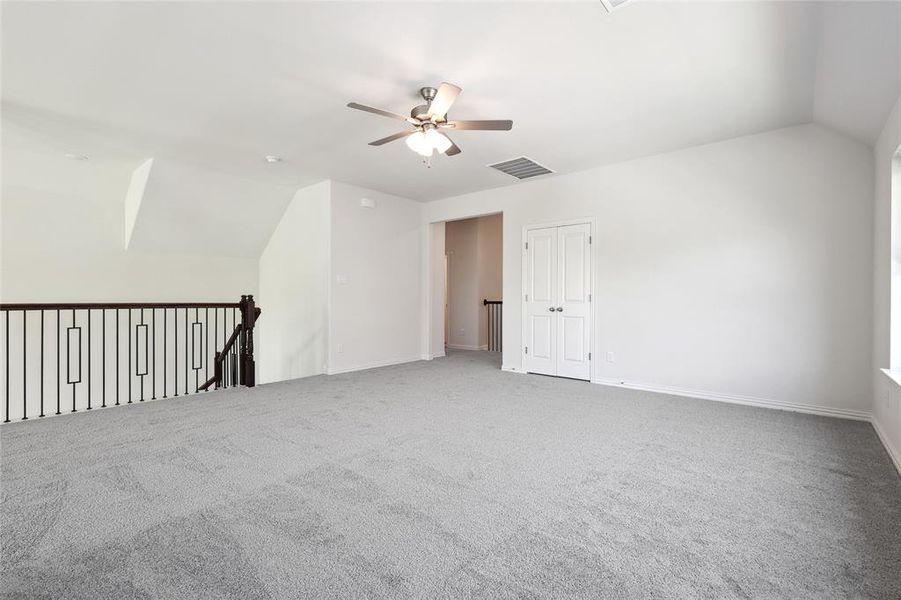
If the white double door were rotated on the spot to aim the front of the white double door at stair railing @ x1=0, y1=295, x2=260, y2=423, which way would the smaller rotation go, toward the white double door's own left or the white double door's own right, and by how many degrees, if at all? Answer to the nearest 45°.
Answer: approximately 45° to the white double door's own right

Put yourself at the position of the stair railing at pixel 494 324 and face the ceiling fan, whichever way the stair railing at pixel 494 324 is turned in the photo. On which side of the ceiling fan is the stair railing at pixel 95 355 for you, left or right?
right

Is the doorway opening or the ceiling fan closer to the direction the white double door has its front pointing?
the ceiling fan

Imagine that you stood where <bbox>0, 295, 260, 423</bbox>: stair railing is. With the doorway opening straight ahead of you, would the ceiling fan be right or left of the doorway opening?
right

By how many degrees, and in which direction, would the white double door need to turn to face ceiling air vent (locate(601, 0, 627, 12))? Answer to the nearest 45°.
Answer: approximately 45° to its left

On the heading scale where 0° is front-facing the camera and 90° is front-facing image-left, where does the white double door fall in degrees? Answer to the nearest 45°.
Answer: approximately 45°

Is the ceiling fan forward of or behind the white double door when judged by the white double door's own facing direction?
forward

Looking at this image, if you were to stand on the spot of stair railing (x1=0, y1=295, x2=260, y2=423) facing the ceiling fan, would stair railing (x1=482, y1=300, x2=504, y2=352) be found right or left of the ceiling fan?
left

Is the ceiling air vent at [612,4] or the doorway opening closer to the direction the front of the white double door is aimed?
the ceiling air vent

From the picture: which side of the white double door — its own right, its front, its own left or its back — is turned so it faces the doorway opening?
right
